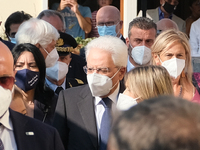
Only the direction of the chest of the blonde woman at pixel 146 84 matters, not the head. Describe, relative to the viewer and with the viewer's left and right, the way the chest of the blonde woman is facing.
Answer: facing to the left of the viewer

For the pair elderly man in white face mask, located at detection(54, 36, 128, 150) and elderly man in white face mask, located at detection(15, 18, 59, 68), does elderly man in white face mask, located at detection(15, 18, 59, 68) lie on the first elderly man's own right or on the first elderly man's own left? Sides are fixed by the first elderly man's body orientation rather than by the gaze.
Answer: on the first elderly man's own right

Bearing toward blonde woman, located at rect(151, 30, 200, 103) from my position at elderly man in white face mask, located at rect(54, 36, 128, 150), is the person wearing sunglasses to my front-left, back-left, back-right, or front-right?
back-right

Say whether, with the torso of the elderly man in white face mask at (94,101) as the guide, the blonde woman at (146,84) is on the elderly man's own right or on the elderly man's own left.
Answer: on the elderly man's own left

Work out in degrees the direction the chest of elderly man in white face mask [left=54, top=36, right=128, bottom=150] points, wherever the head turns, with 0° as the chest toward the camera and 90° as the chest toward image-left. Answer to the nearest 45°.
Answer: approximately 45°

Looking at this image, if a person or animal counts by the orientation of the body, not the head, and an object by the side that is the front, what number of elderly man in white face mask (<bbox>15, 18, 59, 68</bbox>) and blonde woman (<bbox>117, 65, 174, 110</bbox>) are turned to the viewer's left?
1

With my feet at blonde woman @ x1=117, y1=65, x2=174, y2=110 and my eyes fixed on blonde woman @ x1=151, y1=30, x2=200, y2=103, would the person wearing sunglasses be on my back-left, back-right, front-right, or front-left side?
back-left
